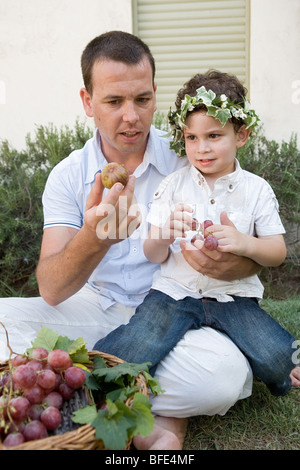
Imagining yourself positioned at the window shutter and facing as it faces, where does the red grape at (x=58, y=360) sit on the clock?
The red grape is roughly at 12 o'clock from the window shutter.

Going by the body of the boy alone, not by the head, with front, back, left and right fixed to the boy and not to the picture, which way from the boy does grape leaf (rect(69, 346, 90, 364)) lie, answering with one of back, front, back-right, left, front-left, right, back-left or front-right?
front-right

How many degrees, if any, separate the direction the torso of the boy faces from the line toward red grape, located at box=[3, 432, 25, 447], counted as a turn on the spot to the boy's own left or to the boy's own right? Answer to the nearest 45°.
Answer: approximately 45° to the boy's own right

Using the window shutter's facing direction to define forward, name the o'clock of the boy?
The boy is roughly at 12 o'clock from the window shutter.

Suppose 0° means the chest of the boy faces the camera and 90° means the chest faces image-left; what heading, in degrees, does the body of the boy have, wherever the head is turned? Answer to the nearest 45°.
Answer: approximately 0°

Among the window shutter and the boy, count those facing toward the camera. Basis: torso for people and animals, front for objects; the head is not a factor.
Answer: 2

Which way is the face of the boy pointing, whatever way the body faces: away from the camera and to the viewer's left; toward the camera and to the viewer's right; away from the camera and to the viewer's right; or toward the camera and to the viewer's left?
toward the camera and to the viewer's left

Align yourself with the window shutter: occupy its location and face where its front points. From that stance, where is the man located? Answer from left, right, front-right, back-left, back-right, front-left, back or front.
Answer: front

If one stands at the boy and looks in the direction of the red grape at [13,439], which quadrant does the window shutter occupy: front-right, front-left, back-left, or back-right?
back-right

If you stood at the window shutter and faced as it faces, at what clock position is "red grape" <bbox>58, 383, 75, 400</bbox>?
The red grape is roughly at 12 o'clock from the window shutter.

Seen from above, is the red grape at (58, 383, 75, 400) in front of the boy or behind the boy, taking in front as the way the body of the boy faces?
in front

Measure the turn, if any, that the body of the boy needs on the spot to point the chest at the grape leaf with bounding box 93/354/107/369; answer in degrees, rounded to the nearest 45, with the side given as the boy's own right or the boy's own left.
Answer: approximately 45° to the boy's own right

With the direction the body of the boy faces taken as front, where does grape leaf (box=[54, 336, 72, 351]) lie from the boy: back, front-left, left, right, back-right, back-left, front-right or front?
front-right

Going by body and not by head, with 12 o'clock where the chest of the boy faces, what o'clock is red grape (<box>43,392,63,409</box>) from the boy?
The red grape is roughly at 1 o'clock from the boy.
